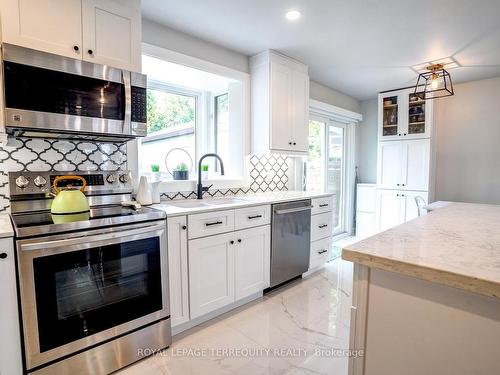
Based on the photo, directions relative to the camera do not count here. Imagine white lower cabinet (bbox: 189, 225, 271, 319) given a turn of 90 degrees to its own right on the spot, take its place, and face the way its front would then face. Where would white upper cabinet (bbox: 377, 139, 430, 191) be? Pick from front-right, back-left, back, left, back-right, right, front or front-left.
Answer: back

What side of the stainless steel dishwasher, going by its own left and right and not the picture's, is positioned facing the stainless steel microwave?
right

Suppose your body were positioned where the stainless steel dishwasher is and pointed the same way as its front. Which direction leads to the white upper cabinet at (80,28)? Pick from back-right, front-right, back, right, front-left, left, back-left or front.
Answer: right

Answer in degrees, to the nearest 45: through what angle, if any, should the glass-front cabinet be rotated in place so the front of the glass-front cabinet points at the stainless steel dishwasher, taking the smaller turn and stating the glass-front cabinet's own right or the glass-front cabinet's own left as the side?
approximately 45° to the glass-front cabinet's own right

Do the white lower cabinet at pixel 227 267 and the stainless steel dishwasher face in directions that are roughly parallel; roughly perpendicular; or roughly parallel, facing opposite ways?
roughly parallel

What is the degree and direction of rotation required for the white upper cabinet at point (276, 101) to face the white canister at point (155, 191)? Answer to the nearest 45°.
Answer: approximately 90° to its right

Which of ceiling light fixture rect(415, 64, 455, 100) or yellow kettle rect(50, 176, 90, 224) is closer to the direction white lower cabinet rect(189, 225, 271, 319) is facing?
the ceiling light fixture

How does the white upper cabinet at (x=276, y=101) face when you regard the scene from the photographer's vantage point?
facing the viewer and to the right of the viewer

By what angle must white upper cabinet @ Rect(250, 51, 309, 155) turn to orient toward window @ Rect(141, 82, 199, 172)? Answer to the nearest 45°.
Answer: approximately 135° to its right

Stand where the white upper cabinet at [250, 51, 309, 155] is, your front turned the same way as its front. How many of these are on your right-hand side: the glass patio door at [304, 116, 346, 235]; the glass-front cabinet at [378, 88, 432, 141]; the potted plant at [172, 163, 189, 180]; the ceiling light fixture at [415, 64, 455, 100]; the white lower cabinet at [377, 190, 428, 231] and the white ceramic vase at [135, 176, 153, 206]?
2

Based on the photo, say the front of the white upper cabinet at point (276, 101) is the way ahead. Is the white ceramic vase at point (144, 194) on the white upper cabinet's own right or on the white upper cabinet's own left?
on the white upper cabinet's own right

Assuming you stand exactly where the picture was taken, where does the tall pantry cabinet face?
facing the viewer

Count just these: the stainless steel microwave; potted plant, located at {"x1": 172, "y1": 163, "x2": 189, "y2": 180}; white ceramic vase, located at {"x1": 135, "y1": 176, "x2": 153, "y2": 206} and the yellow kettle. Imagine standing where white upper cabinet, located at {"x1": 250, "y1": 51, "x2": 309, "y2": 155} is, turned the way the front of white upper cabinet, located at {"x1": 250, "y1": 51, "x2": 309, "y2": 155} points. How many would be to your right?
4

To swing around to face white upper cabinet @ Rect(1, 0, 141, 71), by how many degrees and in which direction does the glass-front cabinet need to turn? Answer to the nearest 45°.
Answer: approximately 45° to its right

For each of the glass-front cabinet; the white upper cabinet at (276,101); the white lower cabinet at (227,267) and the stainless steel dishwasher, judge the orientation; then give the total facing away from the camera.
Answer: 0
